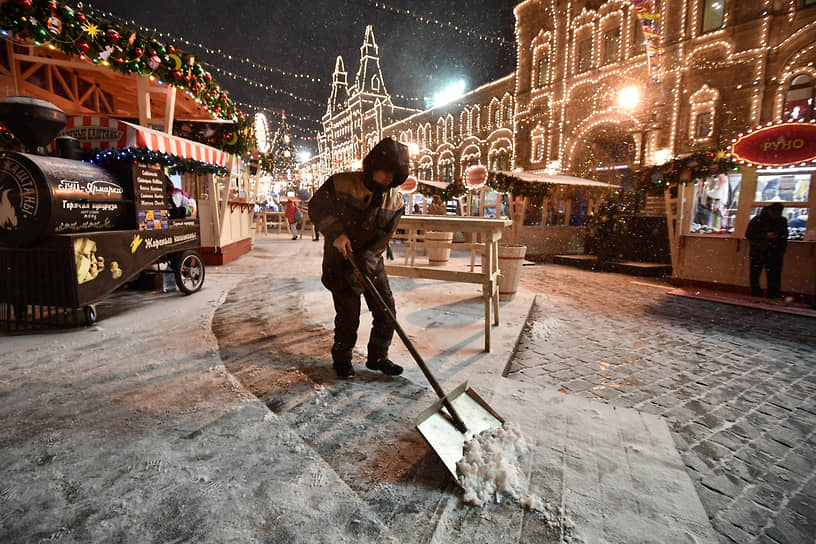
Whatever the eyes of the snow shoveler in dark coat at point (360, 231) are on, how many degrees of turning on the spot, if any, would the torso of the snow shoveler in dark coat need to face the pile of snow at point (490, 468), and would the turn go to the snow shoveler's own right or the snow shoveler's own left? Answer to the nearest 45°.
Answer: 0° — they already face it

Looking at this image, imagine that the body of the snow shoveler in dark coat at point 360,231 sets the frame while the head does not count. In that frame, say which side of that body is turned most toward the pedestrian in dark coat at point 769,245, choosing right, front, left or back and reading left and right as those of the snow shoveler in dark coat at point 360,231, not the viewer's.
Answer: left

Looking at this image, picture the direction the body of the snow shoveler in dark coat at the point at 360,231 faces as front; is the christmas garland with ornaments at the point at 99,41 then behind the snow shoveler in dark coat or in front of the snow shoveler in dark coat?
behind

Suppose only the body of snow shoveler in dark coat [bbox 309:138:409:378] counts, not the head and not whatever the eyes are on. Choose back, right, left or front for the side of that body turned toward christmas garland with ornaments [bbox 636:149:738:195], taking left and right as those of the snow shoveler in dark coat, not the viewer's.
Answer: left

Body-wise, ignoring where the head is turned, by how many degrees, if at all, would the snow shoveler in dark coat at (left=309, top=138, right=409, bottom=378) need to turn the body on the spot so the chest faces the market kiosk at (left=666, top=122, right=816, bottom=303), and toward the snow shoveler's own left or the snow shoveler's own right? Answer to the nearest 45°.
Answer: approximately 90° to the snow shoveler's own left

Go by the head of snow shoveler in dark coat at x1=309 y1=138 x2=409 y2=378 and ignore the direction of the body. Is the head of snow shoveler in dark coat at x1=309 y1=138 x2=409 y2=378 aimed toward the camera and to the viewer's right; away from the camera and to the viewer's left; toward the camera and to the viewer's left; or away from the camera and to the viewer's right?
toward the camera and to the viewer's right

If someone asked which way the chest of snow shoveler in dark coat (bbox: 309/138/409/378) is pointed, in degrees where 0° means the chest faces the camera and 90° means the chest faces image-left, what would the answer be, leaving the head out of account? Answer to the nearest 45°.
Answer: approximately 315°

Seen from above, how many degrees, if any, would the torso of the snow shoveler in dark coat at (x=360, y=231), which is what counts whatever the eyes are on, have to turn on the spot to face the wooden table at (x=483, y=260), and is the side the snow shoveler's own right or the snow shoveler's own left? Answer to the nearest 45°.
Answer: approximately 90° to the snow shoveler's own left

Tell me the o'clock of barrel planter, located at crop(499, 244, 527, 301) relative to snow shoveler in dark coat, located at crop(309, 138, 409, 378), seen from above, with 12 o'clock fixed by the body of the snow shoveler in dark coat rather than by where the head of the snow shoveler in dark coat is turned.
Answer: The barrel planter is roughly at 9 o'clock from the snow shoveler in dark coat.
